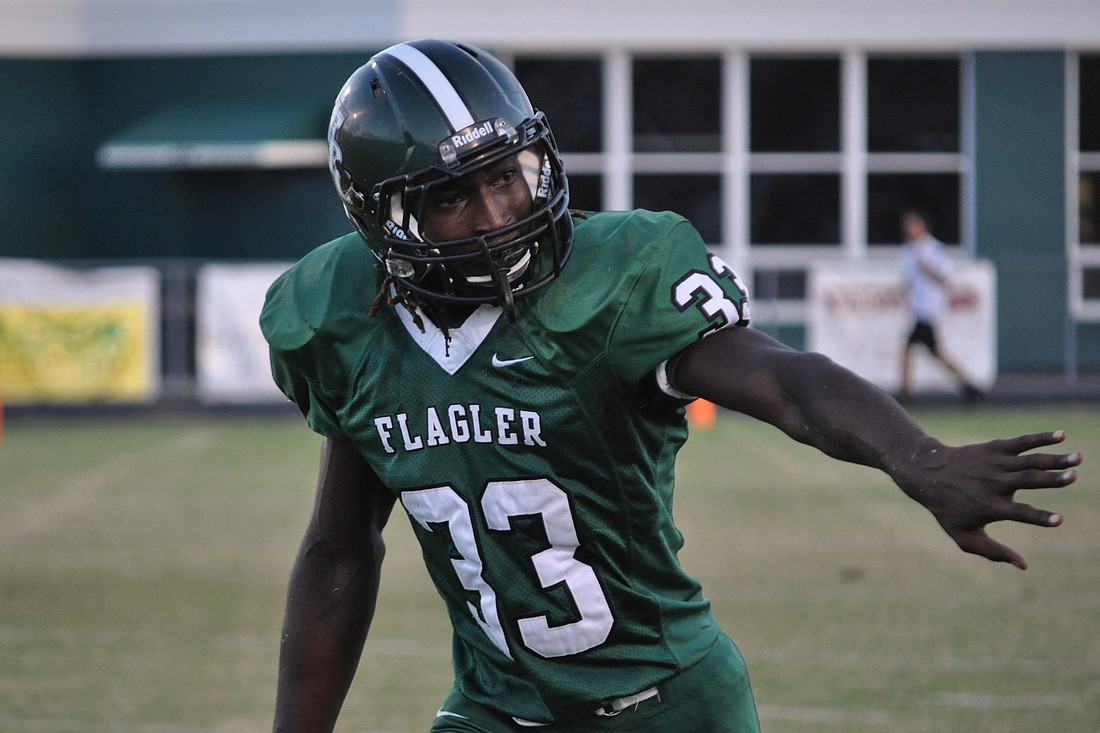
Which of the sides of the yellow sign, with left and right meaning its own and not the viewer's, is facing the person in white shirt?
left

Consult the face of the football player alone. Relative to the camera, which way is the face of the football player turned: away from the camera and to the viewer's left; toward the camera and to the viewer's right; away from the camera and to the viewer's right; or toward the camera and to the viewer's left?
toward the camera and to the viewer's right

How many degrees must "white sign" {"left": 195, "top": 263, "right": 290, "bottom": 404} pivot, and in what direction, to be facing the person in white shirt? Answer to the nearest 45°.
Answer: approximately 90° to its left

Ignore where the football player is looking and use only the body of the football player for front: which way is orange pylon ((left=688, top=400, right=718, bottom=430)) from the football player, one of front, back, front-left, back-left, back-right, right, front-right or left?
back

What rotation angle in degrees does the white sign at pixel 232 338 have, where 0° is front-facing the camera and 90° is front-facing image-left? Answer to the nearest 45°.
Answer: approximately 0°

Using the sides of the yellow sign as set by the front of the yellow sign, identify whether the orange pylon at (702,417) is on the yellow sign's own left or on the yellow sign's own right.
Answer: on the yellow sign's own left
